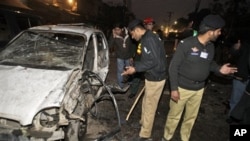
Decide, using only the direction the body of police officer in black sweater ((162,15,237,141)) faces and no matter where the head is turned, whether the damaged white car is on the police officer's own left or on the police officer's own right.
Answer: on the police officer's own right

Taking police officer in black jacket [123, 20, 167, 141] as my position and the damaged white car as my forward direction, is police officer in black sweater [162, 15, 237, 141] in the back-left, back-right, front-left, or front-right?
back-left

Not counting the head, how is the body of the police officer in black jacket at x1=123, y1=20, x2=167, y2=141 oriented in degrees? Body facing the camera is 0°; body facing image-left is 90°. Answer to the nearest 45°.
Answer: approximately 90°

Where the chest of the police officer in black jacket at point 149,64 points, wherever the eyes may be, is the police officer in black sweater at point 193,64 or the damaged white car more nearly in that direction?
the damaged white car

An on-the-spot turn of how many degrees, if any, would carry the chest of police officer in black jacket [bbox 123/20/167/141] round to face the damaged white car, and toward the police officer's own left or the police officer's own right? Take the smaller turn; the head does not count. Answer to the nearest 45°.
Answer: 0° — they already face it

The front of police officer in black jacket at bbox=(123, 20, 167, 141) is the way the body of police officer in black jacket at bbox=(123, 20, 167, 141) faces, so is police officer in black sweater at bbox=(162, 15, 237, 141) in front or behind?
behind
